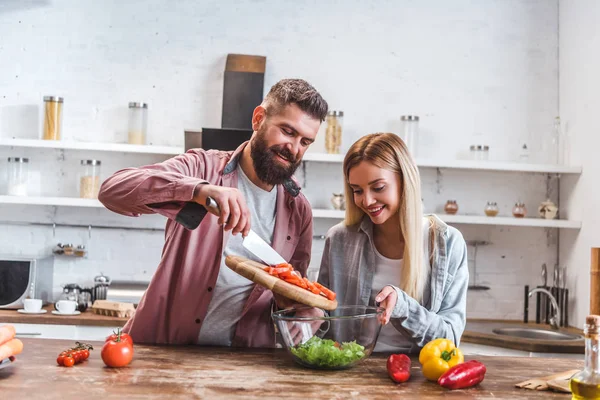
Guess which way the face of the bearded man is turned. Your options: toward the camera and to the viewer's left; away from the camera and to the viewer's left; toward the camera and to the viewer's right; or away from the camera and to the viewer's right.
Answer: toward the camera and to the viewer's right

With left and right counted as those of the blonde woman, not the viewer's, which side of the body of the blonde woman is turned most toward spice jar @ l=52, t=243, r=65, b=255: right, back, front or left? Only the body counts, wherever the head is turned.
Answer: right

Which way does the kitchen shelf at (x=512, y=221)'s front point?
toward the camera

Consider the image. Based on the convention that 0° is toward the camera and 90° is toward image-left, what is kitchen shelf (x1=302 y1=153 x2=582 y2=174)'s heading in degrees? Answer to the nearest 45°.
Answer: approximately 0°

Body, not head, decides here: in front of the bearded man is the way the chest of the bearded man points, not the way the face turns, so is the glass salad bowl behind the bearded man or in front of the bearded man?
in front

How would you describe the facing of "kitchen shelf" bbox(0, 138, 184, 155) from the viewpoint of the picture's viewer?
facing the viewer

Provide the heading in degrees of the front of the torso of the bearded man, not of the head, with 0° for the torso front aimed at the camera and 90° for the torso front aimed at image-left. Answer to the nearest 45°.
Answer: approximately 315°

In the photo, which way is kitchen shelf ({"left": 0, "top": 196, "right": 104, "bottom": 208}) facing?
toward the camera

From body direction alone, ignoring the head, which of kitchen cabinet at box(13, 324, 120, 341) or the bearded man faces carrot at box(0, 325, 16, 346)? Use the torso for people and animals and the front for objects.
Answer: the kitchen cabinet

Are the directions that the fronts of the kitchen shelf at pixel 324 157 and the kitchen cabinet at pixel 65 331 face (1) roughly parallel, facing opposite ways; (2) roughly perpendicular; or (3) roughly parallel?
roughly parallel

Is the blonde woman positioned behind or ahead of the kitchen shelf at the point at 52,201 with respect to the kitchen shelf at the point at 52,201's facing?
ahead

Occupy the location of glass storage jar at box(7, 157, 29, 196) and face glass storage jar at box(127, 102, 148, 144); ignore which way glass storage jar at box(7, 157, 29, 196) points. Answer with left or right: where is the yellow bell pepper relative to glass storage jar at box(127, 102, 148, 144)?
right

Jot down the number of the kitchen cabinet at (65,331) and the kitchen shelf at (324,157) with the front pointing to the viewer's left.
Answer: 0
